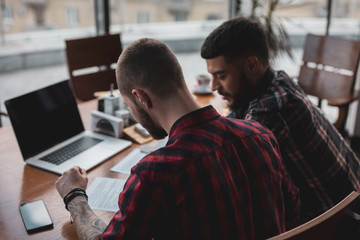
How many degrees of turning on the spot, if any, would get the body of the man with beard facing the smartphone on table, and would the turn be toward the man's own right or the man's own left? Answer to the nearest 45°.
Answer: approximately 45° to the man's own left

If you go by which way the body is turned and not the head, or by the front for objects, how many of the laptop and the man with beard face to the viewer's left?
1

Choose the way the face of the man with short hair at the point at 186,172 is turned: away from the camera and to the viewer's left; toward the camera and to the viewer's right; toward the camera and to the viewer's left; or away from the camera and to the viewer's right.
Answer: away from the camera and to the viewer's left

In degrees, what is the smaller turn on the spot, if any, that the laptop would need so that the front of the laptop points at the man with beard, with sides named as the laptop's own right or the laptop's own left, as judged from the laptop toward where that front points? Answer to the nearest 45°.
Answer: approximately 45° to the laptop's own left

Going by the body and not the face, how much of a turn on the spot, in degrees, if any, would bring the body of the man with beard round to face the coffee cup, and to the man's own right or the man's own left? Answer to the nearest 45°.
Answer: approximately 45° to the man's own right

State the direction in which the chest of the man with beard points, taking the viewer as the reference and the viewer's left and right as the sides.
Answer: facing to the left of the viewer

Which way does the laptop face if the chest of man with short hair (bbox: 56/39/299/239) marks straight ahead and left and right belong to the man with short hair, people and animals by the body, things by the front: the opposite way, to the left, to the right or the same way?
the opposite way

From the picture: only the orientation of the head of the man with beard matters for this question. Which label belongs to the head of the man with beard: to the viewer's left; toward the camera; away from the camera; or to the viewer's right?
to the viewer's left

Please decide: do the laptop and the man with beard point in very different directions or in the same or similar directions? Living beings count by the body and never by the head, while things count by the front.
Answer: very different directions

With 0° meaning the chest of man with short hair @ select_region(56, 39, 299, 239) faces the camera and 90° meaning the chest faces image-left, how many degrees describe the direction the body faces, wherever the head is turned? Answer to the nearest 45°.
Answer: approximately 135°

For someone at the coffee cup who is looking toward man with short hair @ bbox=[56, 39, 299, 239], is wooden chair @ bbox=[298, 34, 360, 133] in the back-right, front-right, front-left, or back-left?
back-left
